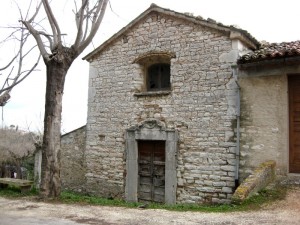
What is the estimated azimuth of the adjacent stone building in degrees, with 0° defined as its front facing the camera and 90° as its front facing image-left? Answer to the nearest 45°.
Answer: approximately 0°

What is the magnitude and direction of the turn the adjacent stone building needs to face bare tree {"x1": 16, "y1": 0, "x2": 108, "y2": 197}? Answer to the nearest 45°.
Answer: approximately 90° to its right
